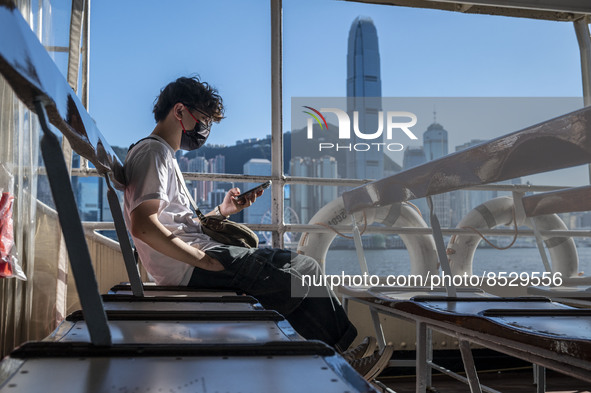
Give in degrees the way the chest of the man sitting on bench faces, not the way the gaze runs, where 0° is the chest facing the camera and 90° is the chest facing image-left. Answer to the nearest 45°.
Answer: approximately 270°

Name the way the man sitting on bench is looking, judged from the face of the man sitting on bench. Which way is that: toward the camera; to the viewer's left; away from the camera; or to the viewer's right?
to the viewer's right

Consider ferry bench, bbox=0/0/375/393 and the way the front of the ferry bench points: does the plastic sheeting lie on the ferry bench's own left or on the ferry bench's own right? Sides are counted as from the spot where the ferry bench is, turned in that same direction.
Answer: on the ferry bench's own left

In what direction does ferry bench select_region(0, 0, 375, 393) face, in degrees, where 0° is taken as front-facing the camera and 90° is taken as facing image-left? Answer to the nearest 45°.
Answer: approximately 270°

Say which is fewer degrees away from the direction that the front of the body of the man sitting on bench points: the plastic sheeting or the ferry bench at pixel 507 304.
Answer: the ferry bench

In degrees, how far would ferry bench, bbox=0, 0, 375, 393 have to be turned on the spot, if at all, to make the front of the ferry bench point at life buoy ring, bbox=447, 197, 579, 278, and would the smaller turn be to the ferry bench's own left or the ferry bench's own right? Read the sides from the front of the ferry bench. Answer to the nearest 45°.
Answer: approximately 45° to the ferry bench's own left

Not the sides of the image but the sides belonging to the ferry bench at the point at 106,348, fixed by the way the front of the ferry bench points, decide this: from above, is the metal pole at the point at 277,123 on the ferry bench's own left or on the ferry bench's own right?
on the ferry bench's own left

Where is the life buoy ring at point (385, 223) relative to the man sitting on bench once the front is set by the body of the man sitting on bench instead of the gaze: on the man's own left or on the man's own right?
on the man's own left

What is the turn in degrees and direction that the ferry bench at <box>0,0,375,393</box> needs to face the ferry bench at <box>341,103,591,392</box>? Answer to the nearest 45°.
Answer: approximately 45° to its left
